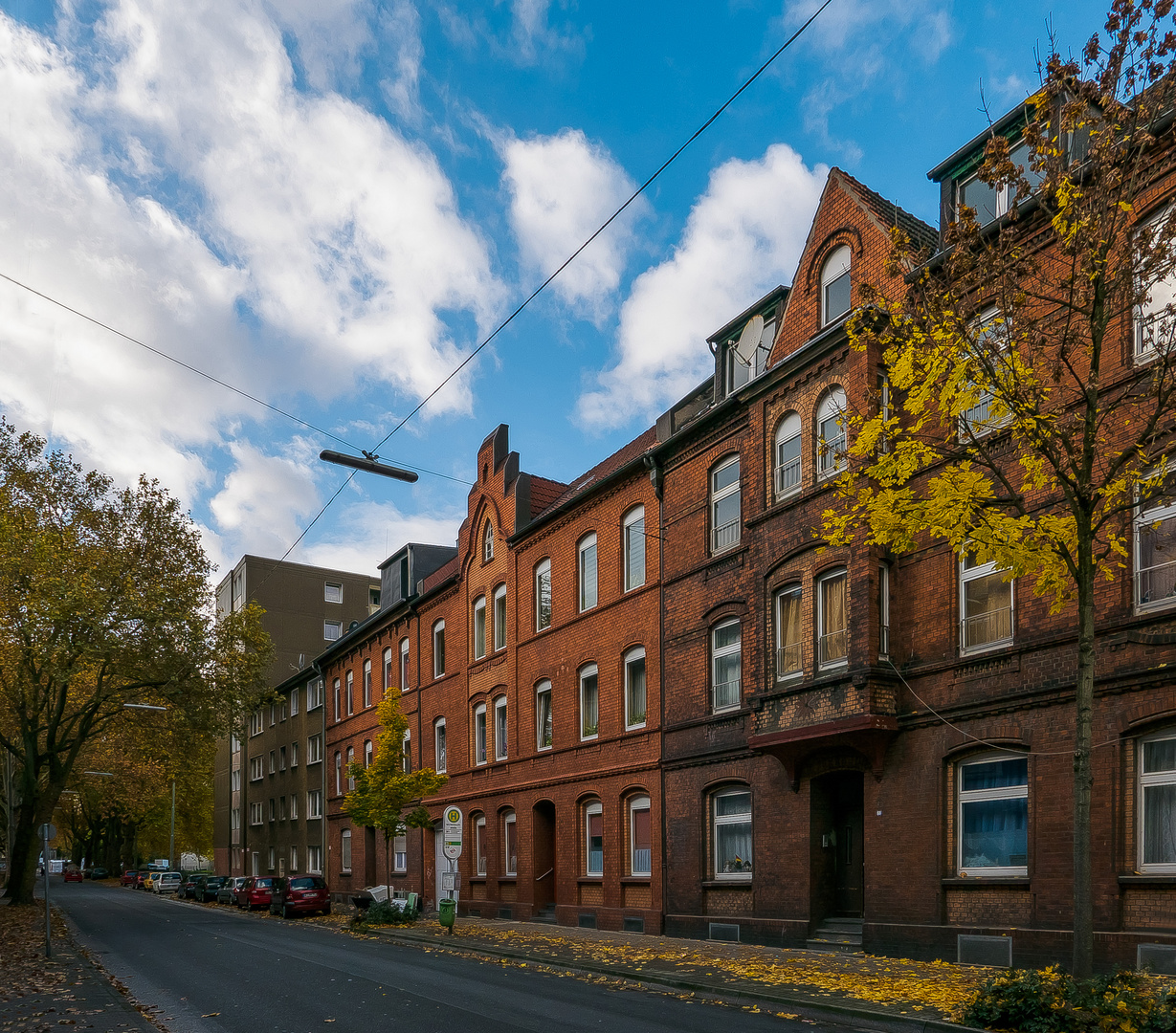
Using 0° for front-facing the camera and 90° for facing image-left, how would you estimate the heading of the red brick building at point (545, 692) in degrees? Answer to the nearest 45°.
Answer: approximately 45°

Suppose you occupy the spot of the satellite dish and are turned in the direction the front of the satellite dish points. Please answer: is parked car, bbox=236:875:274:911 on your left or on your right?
on your right

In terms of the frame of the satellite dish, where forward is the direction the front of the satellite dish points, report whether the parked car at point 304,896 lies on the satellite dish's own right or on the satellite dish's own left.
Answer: on the satellite dish's own right

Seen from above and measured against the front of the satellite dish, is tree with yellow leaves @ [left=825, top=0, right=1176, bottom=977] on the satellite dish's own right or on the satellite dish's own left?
on the satellite dish's own left

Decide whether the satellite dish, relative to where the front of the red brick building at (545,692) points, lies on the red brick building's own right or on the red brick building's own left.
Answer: on the red brick building's own left

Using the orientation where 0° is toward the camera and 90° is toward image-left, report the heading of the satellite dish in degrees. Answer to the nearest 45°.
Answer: approximately 45°
